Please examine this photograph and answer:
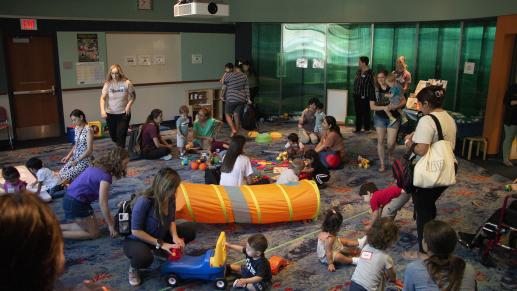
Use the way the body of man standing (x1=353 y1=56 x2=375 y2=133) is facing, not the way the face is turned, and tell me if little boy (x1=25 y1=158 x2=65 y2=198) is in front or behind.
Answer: in front

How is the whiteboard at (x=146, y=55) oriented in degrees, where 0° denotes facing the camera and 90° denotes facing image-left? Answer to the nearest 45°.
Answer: approximately 0°

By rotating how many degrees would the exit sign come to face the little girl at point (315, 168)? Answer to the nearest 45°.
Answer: approximately 45° to its left

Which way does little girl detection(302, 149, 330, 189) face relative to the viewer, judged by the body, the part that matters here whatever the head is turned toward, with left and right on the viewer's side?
facing to the left of the viewer

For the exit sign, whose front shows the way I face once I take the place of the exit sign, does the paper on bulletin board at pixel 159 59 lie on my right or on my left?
on my left

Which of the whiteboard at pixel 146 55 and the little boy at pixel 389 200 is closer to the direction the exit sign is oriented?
the little boy

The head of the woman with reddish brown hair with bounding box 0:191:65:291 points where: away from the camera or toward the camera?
away from the camera

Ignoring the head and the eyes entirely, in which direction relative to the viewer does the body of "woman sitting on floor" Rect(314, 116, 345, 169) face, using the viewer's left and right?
facing to the left of the viewer

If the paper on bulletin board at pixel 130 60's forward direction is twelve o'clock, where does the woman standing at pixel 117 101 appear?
The woman standing is roughly at 12 o'clock from the paper on bulletin board.

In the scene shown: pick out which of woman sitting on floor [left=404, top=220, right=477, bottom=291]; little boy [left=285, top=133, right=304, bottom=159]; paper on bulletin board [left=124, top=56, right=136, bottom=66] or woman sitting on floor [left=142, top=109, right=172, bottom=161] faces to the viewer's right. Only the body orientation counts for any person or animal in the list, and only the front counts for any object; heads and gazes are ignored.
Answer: woman sitting on floor [left=142, top=109, right=172, bottom=161]

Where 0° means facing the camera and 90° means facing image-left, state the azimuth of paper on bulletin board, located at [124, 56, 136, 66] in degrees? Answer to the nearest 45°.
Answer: approximately 0°

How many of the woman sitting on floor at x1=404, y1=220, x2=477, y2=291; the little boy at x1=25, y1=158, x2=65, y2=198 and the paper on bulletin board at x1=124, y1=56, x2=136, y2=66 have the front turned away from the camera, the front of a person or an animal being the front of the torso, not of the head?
1

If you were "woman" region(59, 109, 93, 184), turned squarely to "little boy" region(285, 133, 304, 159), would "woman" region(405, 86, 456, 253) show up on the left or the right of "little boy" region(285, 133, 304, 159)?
right
